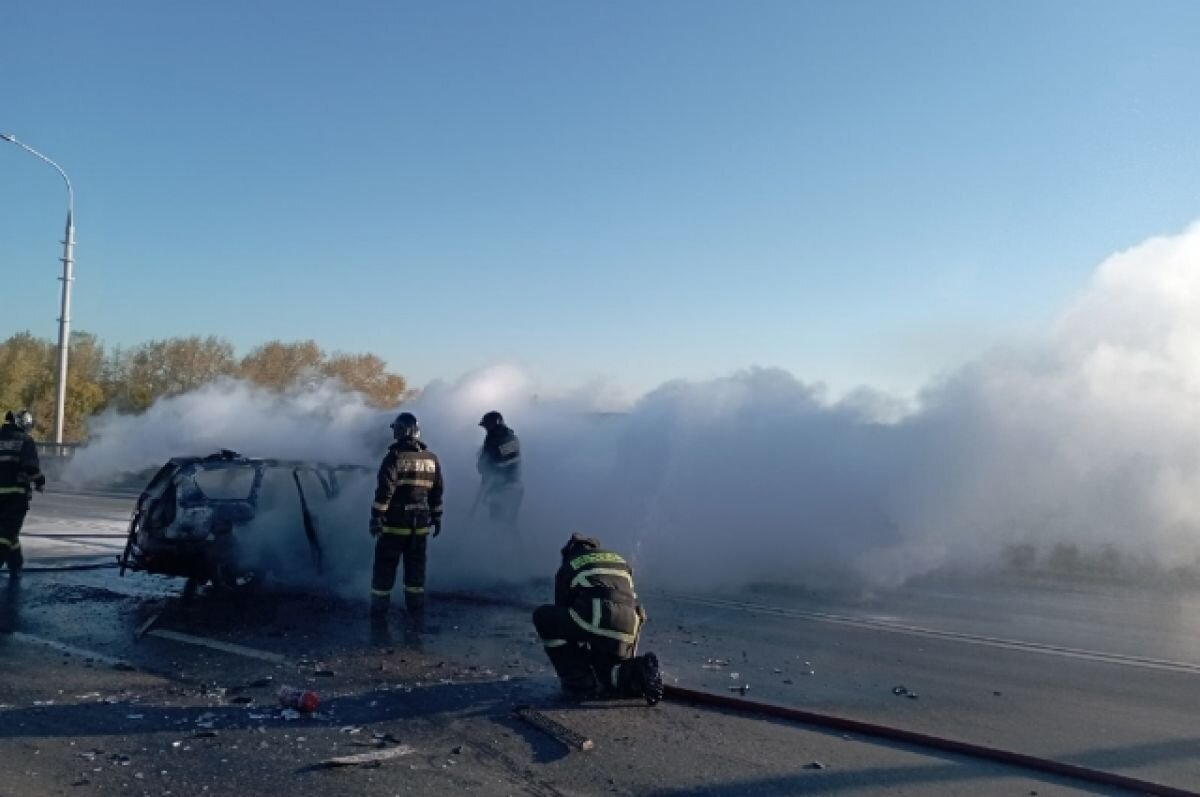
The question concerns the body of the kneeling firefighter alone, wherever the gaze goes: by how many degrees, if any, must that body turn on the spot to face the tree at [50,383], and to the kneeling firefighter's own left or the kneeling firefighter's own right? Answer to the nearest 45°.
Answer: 0° — they already face it

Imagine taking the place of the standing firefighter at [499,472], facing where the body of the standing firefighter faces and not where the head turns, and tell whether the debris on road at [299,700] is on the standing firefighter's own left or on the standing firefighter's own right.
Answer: on the standing firefighter's own left

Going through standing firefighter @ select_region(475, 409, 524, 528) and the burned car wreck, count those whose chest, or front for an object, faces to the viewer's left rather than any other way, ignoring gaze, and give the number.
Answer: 1

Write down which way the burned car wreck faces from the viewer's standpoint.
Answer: facing away from the viewer and to the right of the viewer

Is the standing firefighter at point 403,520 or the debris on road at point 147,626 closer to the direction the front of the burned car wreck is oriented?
the standing firefighter

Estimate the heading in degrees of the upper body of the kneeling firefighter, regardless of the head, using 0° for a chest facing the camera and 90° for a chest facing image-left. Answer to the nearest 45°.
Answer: approximately 135°

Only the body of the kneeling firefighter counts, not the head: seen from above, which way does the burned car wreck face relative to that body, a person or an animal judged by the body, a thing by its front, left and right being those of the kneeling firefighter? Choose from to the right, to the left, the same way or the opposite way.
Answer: to the right

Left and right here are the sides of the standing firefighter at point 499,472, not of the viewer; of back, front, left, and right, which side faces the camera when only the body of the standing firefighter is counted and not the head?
left

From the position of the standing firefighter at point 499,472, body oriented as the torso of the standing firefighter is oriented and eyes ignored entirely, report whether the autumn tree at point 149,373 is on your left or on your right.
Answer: on your right
